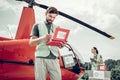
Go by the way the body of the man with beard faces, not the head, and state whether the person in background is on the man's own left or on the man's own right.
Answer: on the man's own left

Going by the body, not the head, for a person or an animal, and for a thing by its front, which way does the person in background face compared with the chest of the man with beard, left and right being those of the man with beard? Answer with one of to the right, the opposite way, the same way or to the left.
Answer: to the right

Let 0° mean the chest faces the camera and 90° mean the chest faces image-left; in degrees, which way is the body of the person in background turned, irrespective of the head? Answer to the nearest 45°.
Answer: approximately 45°

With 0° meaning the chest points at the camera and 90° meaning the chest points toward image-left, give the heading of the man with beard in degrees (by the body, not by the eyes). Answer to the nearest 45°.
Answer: approximately 315°

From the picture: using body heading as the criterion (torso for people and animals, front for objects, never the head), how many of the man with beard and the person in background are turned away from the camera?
0

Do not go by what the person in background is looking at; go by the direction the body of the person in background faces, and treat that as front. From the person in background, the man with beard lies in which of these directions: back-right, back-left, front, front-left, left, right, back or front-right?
front-left
